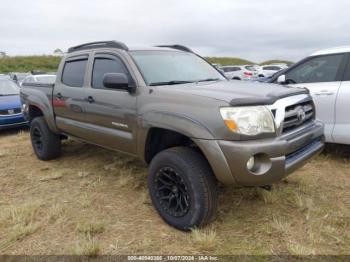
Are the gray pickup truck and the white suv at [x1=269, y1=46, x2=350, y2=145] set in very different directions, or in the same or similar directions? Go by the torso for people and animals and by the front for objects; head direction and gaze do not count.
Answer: very different directions

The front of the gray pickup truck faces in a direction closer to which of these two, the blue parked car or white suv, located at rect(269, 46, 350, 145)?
the white suv

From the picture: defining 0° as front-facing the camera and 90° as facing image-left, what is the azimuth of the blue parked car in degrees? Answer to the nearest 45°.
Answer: approximately 315°

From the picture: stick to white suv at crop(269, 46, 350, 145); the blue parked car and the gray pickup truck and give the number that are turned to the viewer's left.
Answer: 1

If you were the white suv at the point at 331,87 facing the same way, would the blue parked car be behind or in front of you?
in front

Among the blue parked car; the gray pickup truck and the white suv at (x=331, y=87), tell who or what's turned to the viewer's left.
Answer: the white suv

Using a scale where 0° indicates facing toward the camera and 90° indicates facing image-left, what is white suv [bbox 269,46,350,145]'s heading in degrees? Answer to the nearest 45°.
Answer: approximately 90°

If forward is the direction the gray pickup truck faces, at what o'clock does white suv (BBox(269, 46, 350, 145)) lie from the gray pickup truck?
The white suv is roughly at 9 o'clock from the gray pickup truck.

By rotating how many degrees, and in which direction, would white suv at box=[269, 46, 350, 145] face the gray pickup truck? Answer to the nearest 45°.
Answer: approximately 45° to its left

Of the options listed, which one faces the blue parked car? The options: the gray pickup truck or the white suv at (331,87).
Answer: the white suv

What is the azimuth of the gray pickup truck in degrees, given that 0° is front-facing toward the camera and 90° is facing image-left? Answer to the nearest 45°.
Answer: approximately 315°
